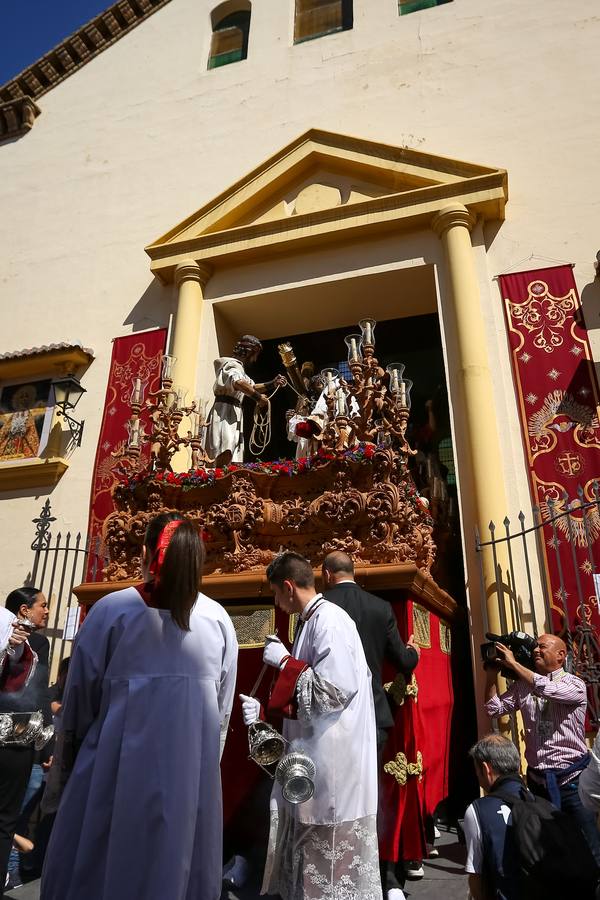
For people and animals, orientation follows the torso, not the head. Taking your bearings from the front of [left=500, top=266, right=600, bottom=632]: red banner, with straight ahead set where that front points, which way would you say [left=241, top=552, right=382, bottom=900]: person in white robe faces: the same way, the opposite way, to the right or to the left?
to the right

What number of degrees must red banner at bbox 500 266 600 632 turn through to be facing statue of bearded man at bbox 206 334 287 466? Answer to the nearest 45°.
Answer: approximately 90° to its right

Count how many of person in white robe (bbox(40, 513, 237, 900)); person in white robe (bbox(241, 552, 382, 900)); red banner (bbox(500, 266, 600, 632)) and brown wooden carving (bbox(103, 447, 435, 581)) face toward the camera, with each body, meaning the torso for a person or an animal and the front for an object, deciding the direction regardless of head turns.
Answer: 2

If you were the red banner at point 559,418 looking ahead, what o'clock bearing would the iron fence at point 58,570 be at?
The iron fence is roughly at 3 o'clock from the red banner.

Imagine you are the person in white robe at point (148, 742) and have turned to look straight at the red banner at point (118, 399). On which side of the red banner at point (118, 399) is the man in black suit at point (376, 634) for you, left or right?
right

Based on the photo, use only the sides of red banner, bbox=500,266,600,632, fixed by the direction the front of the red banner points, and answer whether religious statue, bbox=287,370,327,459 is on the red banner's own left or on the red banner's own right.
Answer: on the red banner's own right

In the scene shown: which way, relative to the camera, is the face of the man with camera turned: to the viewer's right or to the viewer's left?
to the viewer's left

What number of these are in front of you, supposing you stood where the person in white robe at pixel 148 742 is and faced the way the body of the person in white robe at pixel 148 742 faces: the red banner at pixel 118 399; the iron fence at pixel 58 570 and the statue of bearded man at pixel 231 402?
3

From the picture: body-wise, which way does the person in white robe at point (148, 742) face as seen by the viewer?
away from the camera

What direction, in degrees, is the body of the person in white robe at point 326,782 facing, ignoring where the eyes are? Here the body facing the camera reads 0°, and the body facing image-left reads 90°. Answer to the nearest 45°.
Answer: approximately 90°

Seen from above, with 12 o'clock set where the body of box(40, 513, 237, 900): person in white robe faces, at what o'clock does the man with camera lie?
The man with camera is roughly at 2 o'clock from the person in white robe.

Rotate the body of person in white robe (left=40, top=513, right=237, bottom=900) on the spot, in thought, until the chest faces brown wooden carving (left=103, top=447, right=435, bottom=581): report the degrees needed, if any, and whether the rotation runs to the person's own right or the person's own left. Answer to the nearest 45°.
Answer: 0° — they already face it

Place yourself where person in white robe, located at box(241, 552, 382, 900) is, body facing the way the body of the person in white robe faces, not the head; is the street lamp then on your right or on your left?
on your right

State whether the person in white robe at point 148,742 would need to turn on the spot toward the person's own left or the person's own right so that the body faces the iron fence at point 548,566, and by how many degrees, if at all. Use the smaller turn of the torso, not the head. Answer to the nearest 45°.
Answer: approximately 45° to the person's own right
